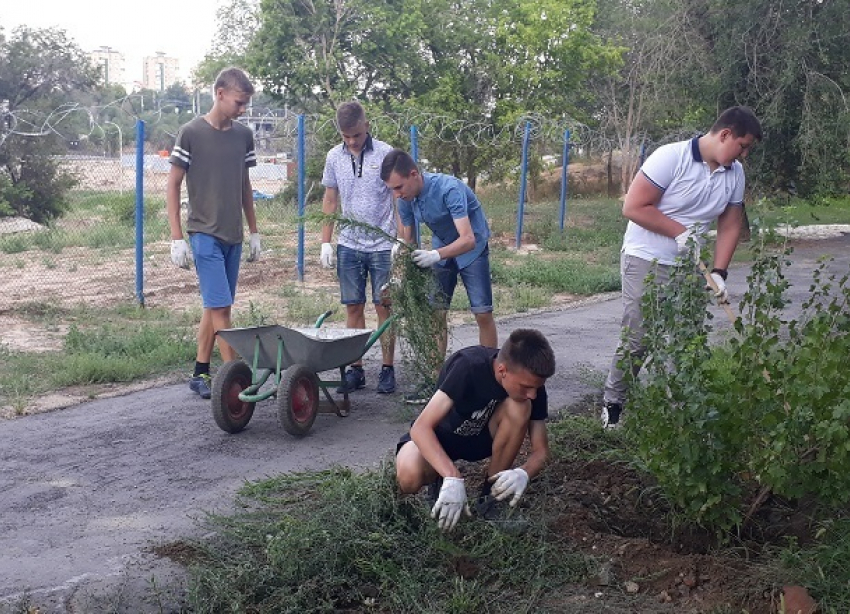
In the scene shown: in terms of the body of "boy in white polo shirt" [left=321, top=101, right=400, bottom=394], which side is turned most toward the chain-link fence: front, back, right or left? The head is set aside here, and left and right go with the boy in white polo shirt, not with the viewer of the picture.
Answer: back

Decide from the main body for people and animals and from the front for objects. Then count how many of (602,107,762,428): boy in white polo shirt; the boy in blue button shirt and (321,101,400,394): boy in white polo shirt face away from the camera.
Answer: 0

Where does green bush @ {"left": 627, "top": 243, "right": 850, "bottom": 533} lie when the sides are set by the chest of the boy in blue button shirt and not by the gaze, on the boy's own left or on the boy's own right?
on the boy's own left

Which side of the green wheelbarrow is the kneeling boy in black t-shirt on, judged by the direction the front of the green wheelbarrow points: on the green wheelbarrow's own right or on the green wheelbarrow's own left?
on the green wheelbarrow's own left

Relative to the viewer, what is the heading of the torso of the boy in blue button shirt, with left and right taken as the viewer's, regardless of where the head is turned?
facing the viewer and to the left of the viewer

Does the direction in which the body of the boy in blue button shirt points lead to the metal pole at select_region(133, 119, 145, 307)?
no

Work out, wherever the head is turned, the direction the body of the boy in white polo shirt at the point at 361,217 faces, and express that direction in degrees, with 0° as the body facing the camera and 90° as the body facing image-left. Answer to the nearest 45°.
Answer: approximately 0°

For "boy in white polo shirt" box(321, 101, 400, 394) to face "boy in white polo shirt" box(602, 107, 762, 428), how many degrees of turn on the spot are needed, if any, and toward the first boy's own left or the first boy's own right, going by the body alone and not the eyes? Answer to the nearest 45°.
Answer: approximately 45° to the first boy's own left

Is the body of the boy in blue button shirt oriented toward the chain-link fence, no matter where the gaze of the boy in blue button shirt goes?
no

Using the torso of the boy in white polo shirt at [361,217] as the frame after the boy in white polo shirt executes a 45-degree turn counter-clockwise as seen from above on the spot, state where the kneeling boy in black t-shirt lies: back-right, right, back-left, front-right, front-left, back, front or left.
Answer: front-right

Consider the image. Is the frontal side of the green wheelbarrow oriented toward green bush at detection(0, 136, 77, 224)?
no

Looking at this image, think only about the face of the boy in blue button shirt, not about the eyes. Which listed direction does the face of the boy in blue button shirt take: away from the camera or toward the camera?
toward the camera

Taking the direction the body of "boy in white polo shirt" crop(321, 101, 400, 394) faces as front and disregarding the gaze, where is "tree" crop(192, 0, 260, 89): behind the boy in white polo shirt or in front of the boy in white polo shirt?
behind
